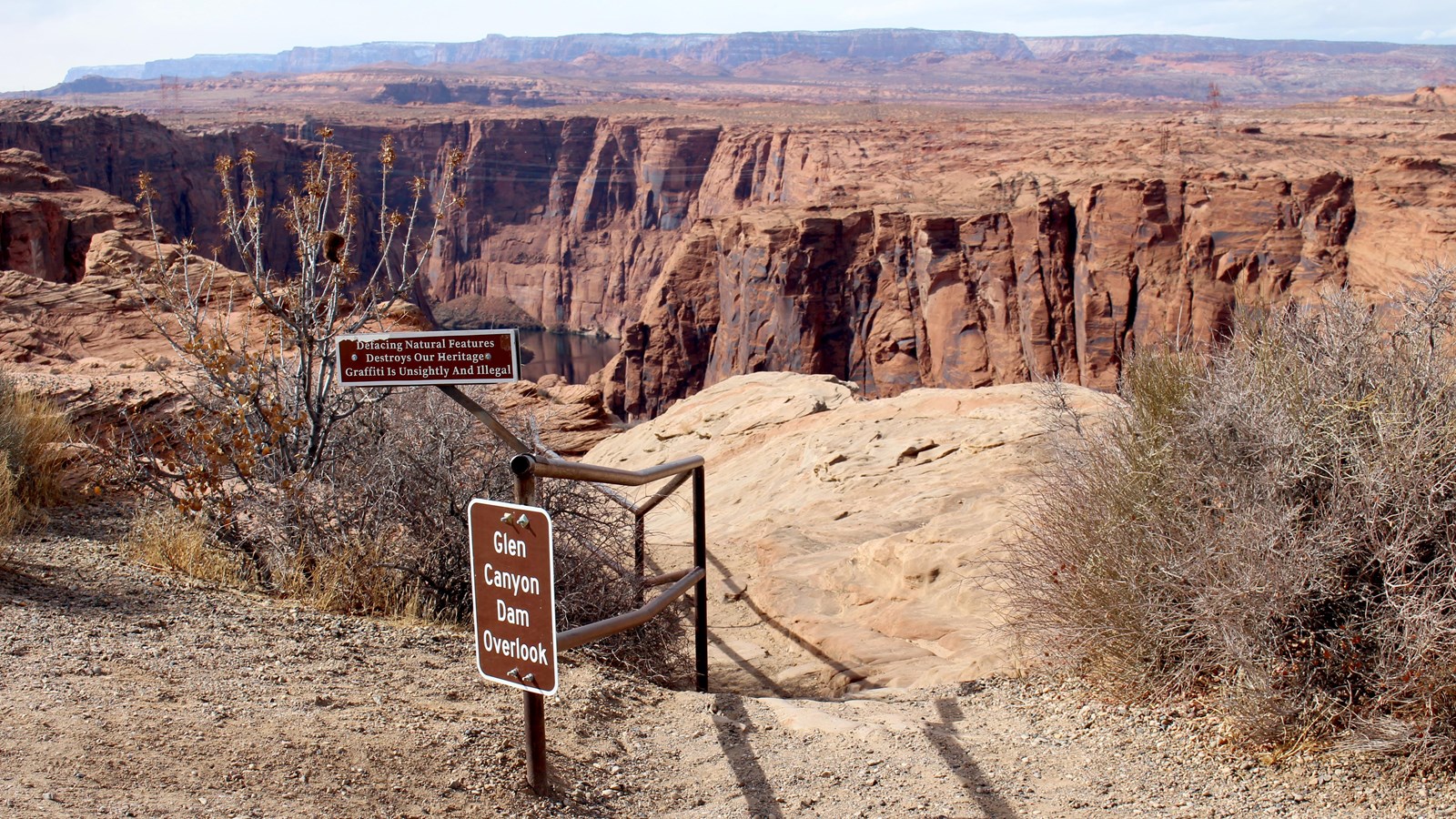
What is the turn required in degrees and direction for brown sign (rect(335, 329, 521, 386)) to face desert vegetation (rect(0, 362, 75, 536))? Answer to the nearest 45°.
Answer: approximately 135° to its right

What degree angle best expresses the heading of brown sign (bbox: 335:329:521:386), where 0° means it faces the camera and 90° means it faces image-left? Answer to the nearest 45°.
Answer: approximately 0°

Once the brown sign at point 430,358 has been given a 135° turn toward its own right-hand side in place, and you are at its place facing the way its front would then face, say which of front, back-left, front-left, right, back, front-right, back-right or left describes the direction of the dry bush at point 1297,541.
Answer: back-right
